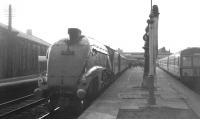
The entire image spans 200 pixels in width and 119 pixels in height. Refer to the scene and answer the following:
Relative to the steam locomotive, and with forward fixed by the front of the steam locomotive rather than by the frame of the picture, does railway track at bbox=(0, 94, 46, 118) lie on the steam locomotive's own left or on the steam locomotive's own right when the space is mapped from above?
on the steam locomotive's own right
